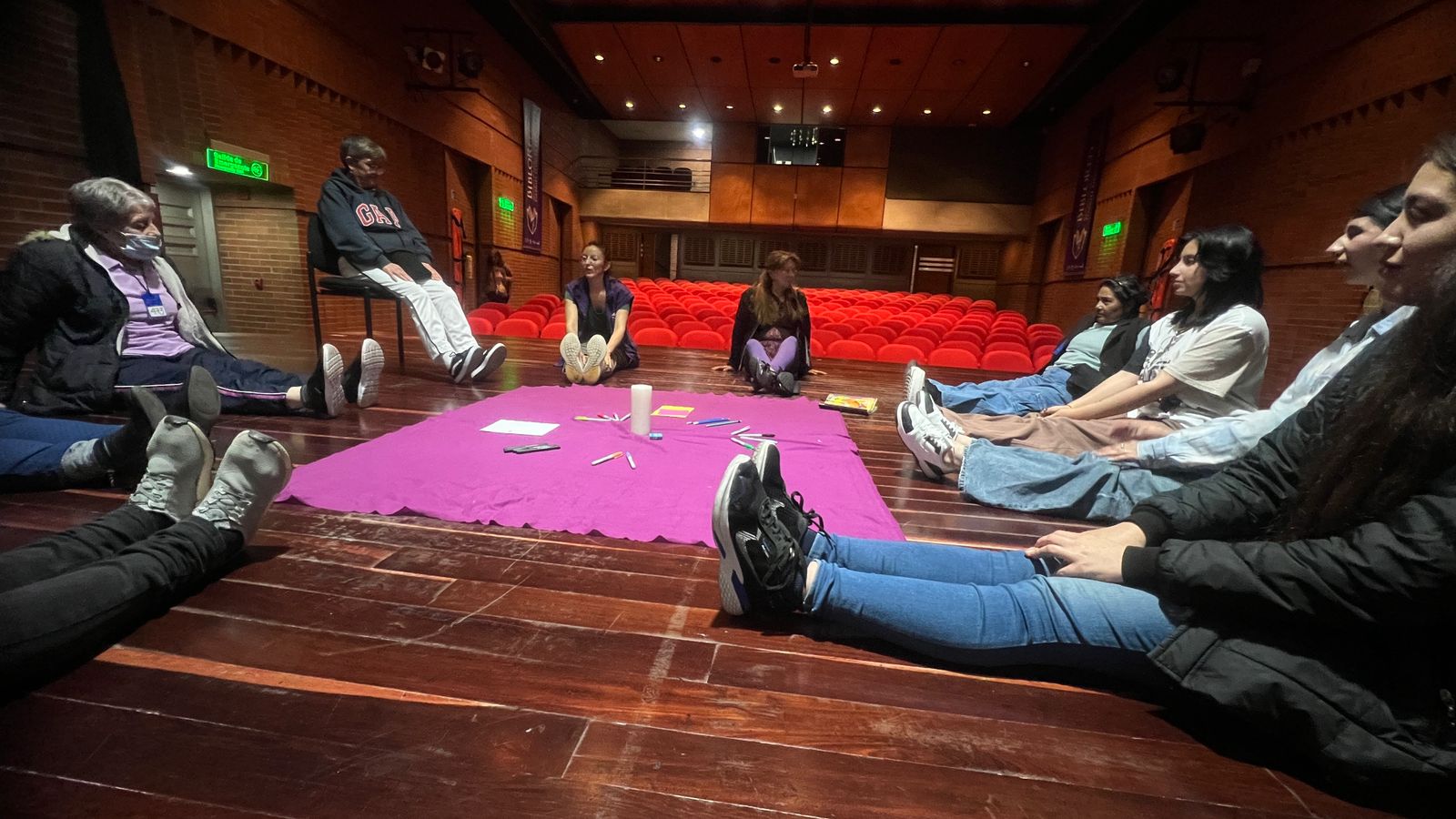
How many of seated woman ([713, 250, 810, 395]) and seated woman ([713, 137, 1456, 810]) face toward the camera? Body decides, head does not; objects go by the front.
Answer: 1

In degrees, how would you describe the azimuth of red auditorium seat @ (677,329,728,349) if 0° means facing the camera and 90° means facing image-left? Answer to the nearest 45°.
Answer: approximately 0°

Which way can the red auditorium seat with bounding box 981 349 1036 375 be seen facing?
toward the camera

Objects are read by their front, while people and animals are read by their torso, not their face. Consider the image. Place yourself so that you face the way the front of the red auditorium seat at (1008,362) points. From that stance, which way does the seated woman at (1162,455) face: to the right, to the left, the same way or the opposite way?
to the right

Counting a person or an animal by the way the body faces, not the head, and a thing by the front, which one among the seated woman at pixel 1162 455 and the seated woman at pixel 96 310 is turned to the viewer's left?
the seated woman at pixel 1162 455

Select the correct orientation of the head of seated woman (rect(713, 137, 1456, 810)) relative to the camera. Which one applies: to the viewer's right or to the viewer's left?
to the viewer's left

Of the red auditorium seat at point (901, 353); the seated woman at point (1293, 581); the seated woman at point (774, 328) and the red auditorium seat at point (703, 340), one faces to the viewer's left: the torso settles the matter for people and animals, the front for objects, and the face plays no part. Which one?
the seated woman at point (1293, 581)

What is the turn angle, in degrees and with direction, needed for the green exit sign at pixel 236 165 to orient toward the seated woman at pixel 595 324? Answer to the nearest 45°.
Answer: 0° — it already faces them

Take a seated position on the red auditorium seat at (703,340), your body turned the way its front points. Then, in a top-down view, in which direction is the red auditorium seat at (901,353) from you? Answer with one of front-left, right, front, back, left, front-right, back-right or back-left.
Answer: left

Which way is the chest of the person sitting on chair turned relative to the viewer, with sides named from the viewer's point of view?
facing the viewer and to the right of the viewer

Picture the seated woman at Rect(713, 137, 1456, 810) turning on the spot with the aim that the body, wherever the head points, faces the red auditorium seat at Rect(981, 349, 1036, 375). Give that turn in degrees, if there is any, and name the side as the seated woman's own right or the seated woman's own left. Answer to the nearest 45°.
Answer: approximately 90° to the seated woman's own right

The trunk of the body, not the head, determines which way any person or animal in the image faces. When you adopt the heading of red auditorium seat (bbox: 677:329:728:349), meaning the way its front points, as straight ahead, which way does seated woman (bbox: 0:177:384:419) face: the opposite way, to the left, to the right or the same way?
to the left

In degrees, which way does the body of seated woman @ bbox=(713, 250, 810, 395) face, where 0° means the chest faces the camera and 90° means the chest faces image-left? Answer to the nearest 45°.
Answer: approximately 0°

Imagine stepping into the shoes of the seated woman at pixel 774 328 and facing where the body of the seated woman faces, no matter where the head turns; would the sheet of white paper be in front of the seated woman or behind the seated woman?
in front

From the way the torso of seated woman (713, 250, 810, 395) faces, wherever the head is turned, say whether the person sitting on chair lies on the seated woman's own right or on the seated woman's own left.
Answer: on the seated woman's own right

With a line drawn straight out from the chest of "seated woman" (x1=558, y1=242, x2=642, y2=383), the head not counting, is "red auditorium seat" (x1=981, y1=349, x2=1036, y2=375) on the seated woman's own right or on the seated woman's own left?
on the seated woman's own left

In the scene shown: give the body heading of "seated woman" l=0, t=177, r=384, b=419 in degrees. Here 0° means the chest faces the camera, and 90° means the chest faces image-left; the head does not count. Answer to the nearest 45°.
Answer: approximately 315°

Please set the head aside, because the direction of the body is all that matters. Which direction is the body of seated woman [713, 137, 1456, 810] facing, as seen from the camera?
to the viewer's left

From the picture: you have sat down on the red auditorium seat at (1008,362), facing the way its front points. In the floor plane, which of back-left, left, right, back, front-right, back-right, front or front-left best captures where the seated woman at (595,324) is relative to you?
front-right
